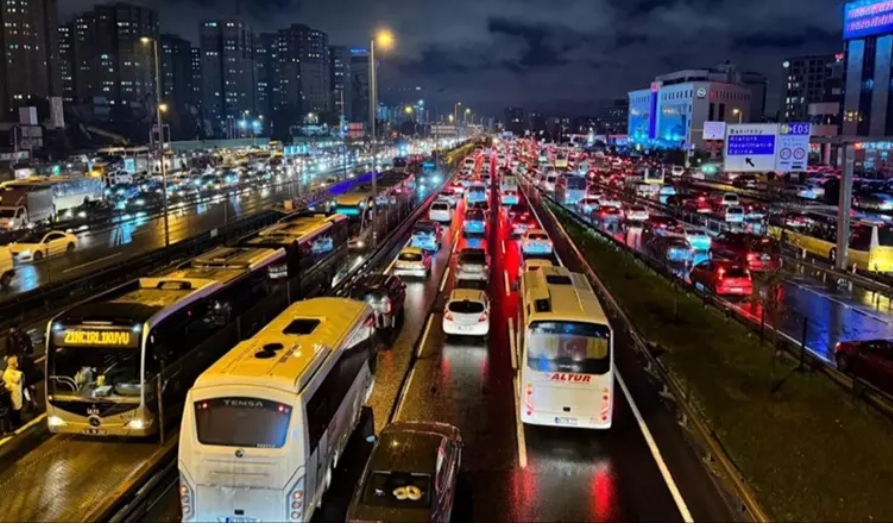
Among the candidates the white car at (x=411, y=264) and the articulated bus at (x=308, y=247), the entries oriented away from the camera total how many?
1

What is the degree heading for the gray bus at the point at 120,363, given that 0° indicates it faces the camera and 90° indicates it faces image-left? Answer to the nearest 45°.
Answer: approximately 45°

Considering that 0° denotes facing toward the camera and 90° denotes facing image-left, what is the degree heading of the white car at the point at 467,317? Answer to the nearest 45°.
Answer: approximately 180°

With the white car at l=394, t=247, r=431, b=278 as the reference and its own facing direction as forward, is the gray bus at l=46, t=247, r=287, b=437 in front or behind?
behind

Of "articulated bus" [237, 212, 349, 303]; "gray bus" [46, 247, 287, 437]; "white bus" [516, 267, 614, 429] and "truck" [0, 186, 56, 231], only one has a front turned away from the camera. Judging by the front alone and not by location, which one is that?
"white bus" [516, 267, 614, 429]

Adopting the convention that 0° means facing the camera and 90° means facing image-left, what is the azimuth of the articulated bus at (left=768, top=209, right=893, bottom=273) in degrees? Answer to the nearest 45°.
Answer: approximately 135°

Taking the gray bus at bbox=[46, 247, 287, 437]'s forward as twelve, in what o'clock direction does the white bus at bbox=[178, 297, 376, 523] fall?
the white bus at bbox=[178, 297, 376, 523] is roughly at 10 o'clock from the gray bus at bbox=[46, 247, 287, 437].

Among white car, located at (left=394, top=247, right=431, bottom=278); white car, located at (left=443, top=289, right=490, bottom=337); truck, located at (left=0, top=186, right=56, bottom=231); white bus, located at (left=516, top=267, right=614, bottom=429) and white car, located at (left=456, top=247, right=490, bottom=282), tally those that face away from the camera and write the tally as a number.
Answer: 4

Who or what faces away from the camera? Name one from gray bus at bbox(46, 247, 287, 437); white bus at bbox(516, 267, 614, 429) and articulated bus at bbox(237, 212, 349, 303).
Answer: white bus at bbox(516, 267, 614, 429)

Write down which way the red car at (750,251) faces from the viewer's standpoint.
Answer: facing away from the viewer and to the left of the viewer

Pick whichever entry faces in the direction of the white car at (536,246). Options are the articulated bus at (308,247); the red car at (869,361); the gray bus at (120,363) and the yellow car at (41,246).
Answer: the red car

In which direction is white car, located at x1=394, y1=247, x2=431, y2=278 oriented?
away from the camera

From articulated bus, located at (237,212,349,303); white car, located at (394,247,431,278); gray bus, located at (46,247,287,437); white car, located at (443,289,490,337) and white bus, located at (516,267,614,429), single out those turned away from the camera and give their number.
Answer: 3

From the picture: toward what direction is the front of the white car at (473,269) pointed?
away from the camera

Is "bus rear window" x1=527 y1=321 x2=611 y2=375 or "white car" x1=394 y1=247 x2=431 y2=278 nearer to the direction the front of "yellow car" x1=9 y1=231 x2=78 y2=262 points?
the bus rear window

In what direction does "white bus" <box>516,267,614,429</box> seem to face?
away from the camera

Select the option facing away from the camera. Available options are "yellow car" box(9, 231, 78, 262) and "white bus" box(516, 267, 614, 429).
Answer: the white bus

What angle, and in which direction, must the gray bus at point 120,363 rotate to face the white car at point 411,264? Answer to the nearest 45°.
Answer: approximately 180°

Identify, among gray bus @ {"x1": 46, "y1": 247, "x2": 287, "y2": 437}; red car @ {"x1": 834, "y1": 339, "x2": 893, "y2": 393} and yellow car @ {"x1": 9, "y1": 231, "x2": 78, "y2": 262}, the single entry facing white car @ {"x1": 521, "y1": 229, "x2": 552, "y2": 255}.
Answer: the red car
